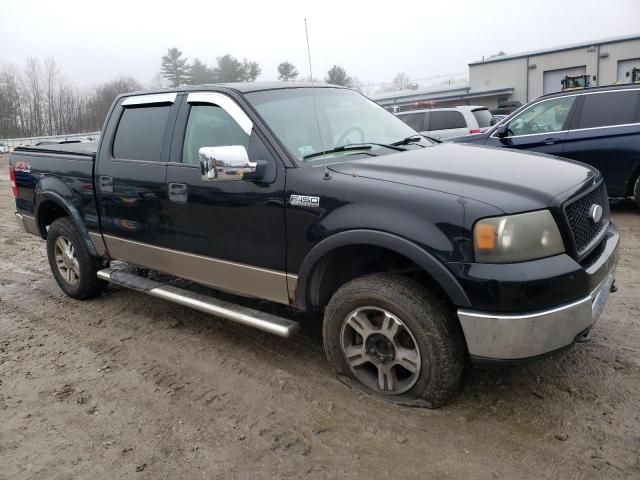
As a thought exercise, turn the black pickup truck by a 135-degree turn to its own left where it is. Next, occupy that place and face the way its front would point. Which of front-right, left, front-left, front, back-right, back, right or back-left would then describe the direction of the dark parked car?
front-right

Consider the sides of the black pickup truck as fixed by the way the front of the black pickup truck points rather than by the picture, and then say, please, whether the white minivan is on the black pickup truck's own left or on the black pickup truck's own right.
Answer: on the black pickup truck's own left

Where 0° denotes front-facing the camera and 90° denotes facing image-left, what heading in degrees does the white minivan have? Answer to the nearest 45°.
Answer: approximately 135°

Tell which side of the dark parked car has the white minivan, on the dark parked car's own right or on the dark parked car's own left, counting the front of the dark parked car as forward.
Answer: on the dark parked car's own right

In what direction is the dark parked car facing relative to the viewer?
to the viewer's left

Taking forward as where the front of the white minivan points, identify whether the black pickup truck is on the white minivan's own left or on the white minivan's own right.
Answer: on the white minivan's own left

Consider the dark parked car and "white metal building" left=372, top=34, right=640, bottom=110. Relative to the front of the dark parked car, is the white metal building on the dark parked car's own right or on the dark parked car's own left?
on the dark parked car's own right

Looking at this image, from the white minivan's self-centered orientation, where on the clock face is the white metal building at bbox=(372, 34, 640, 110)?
The white metal building is roughly at 2 o'clock from the white minivan.

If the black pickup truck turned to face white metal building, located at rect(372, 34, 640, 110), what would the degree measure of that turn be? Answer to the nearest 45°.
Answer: approximately 90° to its left

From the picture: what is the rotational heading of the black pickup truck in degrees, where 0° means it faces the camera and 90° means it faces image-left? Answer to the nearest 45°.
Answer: approximately 315°

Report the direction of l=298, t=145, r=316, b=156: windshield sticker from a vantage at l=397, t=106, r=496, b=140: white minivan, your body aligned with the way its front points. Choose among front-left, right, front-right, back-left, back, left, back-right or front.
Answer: back-left

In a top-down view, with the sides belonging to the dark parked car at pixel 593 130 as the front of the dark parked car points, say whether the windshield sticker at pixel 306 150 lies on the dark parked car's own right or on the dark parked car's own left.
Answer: on the dark parked car's own left
